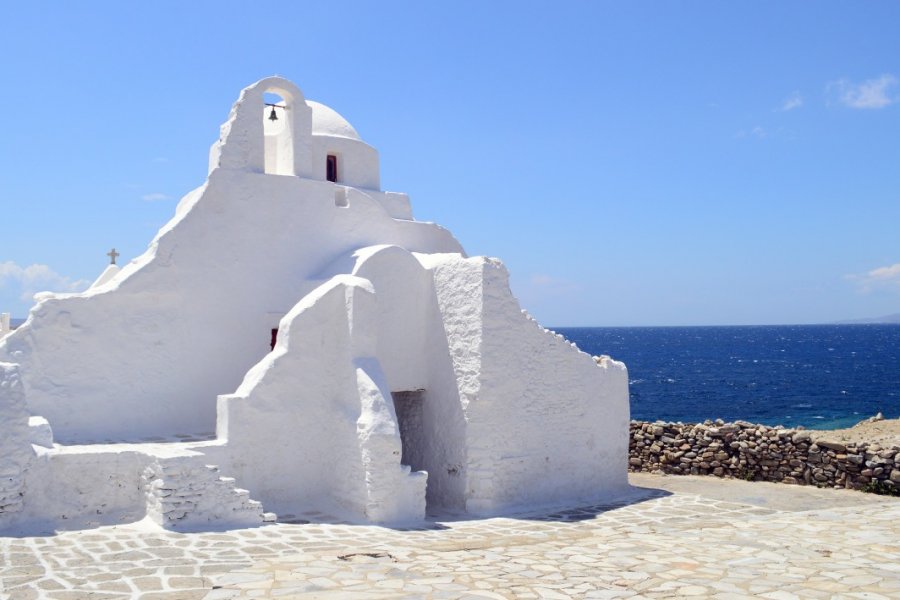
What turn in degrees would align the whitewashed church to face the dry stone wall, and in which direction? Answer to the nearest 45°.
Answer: approximately 90° to its left

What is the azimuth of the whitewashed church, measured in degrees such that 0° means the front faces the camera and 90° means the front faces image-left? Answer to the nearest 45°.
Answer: approximately 0°
